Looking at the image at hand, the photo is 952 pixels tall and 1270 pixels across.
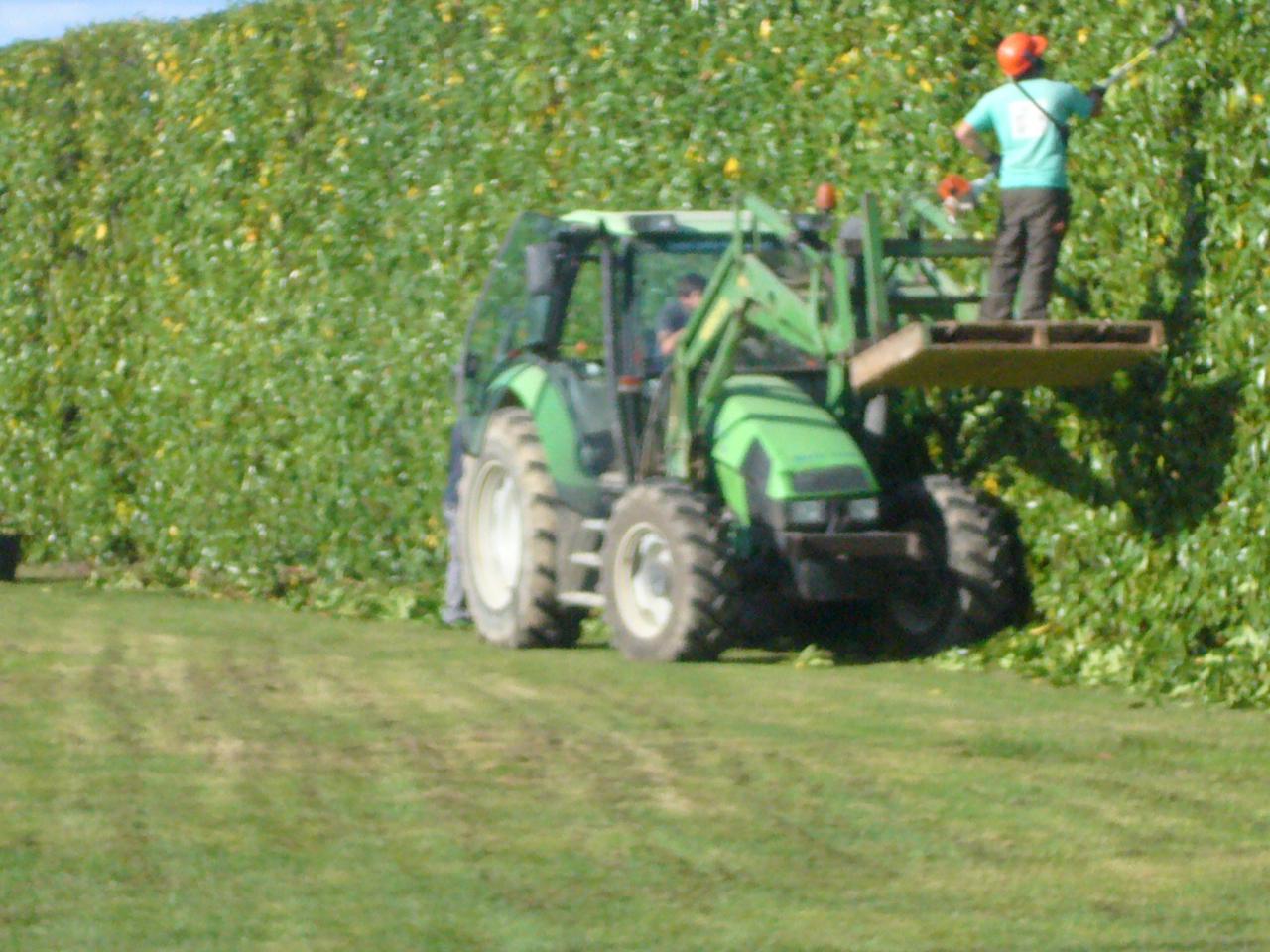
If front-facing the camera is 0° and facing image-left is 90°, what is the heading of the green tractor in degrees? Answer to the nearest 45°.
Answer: approximately 315°

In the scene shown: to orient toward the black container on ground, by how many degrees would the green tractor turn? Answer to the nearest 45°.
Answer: approximately 180°
